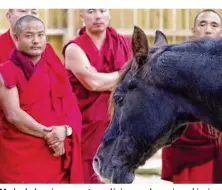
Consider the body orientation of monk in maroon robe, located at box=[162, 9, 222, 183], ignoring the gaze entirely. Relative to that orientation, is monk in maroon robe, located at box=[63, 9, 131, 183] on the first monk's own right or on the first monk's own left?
on the first monk's own right

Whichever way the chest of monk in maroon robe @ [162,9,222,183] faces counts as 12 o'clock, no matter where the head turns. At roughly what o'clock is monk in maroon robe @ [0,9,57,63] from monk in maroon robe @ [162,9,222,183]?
monk in maroon robe @ [0,9,57,63] is roughly at 3 o'clock from monk in maroon robe @ [162,9,222,183].

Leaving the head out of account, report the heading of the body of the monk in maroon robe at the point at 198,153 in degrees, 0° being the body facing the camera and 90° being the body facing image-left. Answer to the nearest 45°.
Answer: approximately 0°

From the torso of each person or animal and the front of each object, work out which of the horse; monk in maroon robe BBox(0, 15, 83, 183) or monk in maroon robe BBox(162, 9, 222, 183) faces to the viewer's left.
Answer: the horse

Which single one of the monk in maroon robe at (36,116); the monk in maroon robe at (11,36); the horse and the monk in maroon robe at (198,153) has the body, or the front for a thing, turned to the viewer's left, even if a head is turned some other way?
the horse

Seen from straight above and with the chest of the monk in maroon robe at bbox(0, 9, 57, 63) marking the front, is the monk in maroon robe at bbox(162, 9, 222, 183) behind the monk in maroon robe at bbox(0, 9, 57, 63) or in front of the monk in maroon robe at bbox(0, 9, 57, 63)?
in front

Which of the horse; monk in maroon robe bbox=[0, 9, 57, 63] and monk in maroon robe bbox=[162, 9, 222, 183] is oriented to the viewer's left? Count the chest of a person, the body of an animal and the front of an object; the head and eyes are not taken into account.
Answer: the horse

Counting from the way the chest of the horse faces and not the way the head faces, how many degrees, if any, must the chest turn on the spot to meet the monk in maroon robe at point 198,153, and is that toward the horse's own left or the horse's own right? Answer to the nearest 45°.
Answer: approximately 90° to the horse's own right

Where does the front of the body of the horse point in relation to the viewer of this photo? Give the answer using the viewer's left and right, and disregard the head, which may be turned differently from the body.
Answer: facing to the left of the viewer

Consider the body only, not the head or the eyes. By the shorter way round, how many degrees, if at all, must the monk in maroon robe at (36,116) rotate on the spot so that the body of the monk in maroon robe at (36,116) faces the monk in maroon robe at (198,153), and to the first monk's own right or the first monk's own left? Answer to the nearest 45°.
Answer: approximately 45° to the first monk's own left
